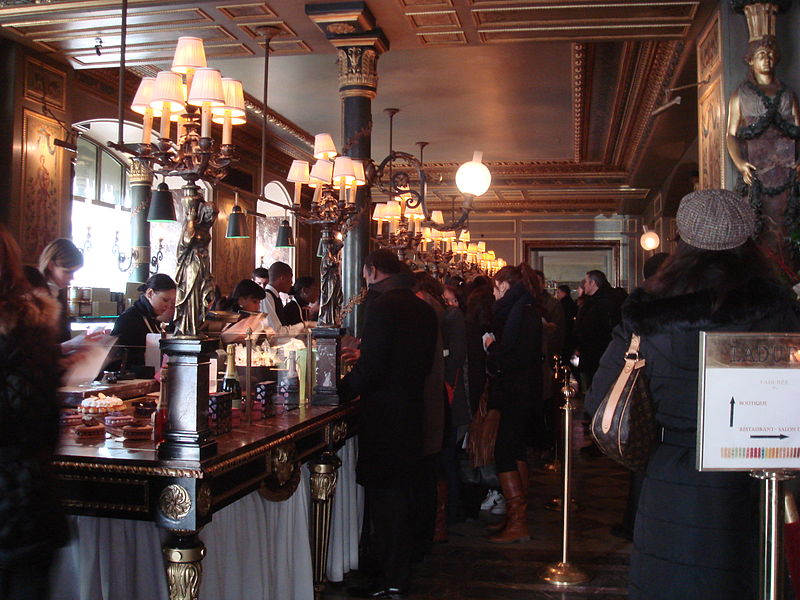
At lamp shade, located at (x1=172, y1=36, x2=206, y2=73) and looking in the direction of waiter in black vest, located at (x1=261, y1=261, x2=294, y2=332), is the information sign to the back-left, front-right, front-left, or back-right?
back-right

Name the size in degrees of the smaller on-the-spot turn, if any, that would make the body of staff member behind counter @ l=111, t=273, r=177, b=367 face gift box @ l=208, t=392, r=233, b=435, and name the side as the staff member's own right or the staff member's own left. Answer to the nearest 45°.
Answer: approximately 45° to the staff member's own right

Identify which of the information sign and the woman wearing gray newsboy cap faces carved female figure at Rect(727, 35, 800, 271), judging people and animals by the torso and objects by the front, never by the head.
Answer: the woman wearing gray newsboy cap

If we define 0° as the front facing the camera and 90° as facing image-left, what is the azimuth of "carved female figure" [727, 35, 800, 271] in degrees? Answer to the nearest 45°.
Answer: approximately 0°

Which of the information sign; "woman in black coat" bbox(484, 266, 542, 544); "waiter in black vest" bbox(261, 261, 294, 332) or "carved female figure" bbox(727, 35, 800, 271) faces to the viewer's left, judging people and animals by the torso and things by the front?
the woman in black coat

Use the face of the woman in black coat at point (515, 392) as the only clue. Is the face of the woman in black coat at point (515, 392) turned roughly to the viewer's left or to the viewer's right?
to the viewer's left

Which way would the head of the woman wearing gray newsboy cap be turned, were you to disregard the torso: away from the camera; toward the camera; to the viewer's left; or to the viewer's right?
away from the camera
